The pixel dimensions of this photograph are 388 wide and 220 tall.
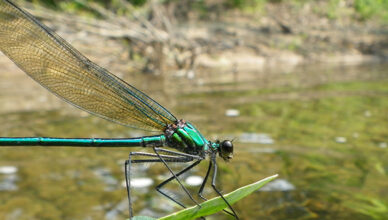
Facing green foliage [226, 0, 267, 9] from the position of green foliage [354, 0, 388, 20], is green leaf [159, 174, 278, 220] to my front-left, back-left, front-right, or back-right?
front-left

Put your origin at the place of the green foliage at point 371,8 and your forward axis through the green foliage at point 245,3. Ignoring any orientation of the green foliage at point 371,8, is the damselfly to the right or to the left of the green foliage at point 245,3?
left

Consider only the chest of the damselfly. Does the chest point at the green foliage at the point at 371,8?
no

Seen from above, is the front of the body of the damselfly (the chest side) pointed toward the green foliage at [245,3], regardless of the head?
no

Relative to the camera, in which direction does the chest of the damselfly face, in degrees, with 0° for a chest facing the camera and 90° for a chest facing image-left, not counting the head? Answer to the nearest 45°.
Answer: approximately 270°

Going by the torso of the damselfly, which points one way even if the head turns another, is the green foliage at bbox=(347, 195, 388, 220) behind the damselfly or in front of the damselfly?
in front
